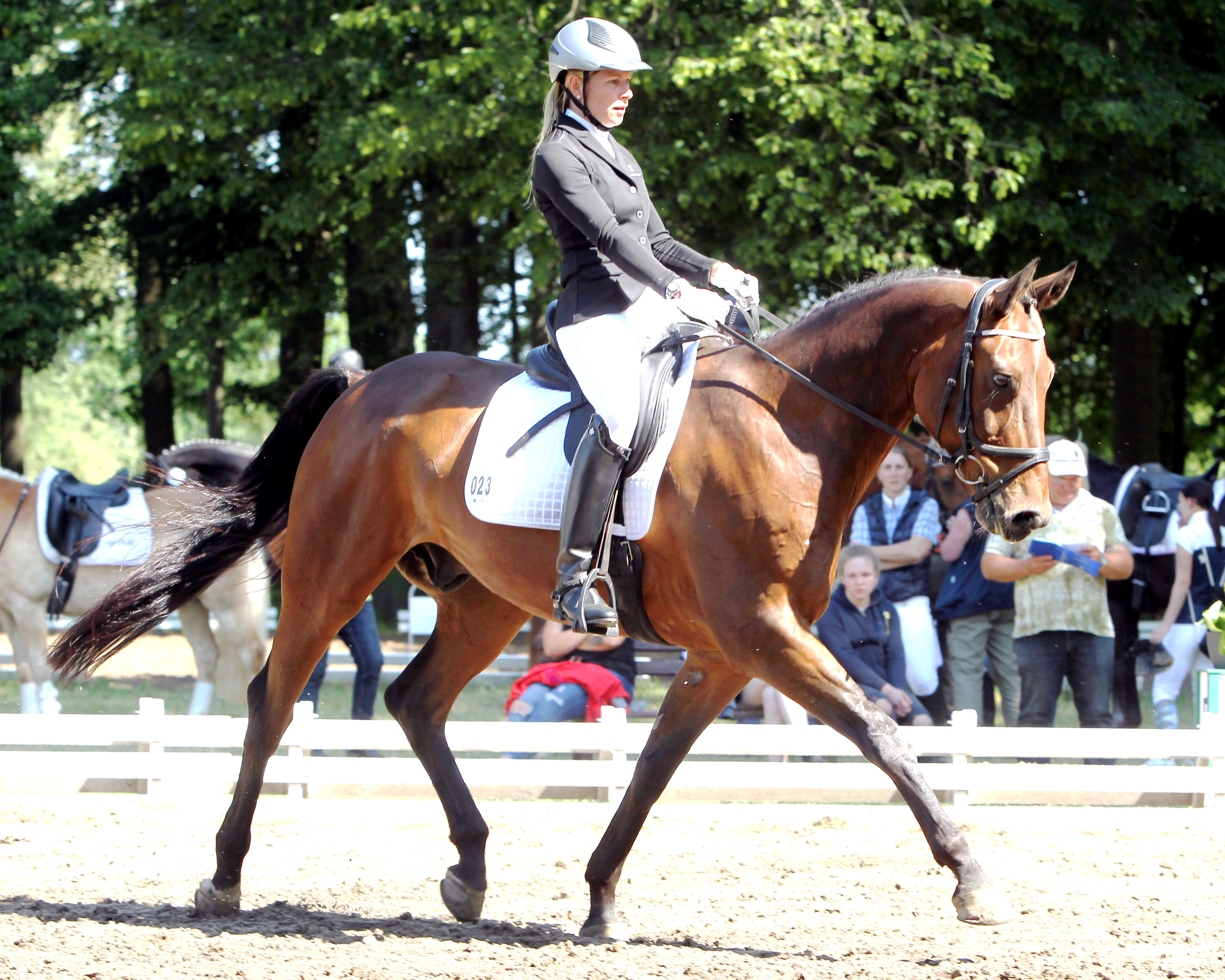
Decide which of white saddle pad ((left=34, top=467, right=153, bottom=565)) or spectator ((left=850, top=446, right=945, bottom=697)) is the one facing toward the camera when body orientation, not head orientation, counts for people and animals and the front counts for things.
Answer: the spectator

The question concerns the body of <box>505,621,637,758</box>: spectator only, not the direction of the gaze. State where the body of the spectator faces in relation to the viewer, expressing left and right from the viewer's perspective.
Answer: facing the viewer and to the left of the viewer

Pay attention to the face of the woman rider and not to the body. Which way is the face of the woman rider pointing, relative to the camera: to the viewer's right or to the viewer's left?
to the viewer's right

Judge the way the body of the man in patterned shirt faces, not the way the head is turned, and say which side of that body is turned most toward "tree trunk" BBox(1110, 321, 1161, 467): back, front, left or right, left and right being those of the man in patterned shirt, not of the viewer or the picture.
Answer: back

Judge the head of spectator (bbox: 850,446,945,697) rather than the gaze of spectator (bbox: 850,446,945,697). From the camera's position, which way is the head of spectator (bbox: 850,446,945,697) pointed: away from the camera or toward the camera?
toward the camera

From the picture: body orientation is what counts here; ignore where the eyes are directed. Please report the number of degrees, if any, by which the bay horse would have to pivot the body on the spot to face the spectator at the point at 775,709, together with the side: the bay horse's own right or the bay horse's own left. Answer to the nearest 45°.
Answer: approximately 90° to the bay horse's own left

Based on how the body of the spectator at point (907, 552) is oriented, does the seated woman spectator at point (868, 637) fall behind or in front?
in front

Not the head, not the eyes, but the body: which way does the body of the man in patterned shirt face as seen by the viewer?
toward the camera

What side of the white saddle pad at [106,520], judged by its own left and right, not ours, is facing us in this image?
left

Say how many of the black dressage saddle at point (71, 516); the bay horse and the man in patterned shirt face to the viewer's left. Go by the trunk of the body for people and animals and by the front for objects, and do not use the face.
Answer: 1

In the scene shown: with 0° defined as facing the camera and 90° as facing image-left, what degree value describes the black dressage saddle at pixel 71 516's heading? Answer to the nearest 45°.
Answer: approximately 90°

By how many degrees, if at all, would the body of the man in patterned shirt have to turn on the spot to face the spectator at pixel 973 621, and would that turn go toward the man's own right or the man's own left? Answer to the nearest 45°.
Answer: approximately 135° to the man's own right

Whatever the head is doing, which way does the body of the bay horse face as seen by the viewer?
to the viewer's right

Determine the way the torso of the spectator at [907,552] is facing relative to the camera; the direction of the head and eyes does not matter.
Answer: toward the camera

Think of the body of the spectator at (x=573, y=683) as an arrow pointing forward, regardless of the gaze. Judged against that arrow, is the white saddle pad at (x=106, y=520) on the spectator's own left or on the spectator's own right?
on the spectator's own right

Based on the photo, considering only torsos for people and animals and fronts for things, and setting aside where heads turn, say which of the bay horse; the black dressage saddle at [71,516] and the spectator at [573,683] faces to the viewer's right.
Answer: the bay horse

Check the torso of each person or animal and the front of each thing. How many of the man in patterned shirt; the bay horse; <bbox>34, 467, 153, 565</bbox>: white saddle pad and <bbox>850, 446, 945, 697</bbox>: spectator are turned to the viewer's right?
1

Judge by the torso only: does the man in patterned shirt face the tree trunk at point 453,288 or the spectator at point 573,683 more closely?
the spectator

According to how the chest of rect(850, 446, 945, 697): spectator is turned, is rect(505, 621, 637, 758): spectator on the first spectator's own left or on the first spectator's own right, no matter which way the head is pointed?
on the first spectator's own right

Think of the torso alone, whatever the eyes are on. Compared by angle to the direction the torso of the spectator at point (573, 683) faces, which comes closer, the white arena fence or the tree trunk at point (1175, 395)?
the white arena fence
